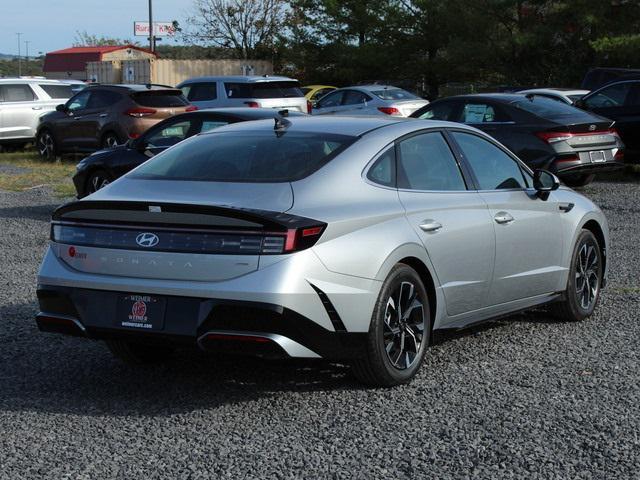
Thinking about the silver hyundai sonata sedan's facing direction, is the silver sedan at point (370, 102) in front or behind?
in front

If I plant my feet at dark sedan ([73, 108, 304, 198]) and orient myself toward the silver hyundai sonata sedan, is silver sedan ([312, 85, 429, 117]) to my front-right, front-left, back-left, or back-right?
back-left

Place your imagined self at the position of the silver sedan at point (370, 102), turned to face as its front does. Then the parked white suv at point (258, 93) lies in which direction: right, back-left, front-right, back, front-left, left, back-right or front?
left

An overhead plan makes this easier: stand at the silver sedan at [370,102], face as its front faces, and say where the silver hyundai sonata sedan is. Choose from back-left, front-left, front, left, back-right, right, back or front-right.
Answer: back-left

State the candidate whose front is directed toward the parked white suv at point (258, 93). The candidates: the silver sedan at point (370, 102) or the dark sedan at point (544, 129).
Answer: the dark sedan

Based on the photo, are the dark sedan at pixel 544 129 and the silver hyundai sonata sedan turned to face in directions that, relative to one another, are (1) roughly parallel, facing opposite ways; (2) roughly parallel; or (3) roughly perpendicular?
roughly perpendicular

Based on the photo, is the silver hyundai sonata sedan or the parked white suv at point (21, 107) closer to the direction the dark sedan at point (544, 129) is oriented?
the parked white suv

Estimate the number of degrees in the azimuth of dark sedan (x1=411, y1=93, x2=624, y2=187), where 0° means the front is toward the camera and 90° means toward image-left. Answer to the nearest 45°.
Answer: approximately 135°

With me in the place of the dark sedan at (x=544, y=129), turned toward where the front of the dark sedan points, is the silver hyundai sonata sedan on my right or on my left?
on my left

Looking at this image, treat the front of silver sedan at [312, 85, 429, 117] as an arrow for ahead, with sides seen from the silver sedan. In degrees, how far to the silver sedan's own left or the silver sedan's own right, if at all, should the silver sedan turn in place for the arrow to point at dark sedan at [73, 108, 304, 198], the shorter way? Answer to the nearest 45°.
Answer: approximately 135° to the silver sedan's own left

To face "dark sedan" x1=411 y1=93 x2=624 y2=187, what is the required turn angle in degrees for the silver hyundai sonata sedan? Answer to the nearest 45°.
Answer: approximately 45° to its left

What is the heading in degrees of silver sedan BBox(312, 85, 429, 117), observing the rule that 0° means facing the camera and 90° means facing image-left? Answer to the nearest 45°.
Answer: approximately 135°

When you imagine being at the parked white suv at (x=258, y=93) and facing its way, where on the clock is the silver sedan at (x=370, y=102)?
The silver sedan is roughly at 3 o'clock from the parked white suv.
